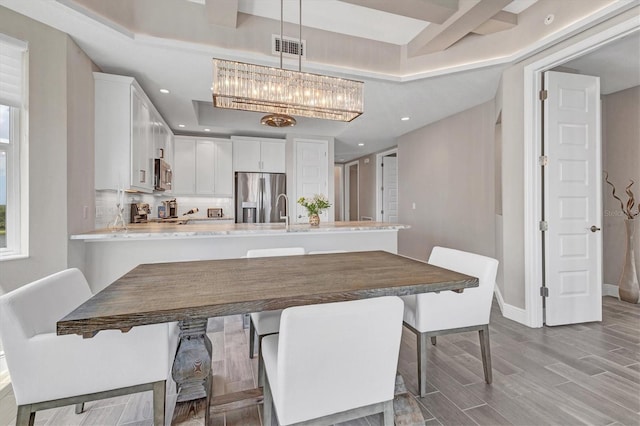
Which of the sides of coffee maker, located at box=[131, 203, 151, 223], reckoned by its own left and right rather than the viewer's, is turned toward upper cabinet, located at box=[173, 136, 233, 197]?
left

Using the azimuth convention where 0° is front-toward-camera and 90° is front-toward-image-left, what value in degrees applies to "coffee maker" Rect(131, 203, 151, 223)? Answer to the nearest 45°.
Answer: approximately 315°

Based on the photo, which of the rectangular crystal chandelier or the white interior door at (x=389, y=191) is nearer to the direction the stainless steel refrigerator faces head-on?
the rectangular crystal chandelier

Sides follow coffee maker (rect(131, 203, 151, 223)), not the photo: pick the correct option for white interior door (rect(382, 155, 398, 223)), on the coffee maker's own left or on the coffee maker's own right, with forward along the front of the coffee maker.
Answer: on the coffee maker's own left

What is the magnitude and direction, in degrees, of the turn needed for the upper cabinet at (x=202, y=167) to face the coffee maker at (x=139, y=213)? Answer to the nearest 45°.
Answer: approximately 45° to its right

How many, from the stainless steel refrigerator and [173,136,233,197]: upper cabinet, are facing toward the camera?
2

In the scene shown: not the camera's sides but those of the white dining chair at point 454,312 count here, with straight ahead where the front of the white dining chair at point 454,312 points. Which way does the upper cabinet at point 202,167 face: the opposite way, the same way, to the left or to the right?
to the left

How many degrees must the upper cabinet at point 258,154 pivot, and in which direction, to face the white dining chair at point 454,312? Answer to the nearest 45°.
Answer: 0° — it already faces it

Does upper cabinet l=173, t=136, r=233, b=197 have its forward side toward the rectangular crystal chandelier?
yes

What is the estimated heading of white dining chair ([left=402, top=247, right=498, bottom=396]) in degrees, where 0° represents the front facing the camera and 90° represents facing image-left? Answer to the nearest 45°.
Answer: approximately 45°

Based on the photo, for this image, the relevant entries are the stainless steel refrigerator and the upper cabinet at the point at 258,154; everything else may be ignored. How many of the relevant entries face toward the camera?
2
